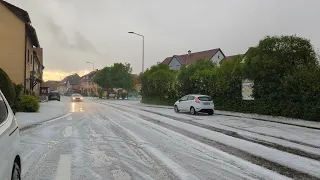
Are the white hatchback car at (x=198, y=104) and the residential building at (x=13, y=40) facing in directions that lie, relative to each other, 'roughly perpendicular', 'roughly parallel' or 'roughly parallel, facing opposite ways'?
roughly perpendicular

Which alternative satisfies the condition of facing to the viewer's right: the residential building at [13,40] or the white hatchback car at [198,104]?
the residential building

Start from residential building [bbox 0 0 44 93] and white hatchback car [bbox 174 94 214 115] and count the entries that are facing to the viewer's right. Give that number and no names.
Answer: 1

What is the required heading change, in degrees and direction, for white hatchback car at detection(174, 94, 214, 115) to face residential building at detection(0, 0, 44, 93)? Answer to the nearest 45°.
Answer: approximately 45° to its left

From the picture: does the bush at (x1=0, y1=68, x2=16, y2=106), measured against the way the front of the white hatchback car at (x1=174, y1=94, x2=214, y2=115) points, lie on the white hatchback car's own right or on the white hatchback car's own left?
on the white hatchback car's own left

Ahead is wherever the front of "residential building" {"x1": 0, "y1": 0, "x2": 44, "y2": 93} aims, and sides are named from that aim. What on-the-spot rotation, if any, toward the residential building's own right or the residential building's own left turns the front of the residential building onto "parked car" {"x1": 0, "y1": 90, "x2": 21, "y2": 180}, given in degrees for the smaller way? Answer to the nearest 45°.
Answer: approximately 90° to the residential building's own right

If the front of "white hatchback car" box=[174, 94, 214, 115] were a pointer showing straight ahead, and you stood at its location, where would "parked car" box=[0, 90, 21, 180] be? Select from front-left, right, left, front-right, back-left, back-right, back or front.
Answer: back-left

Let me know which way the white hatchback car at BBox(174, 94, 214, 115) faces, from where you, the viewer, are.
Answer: facing away from the viewer and to the left of the viewer

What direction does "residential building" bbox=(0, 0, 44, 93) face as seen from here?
to the viewer's right
